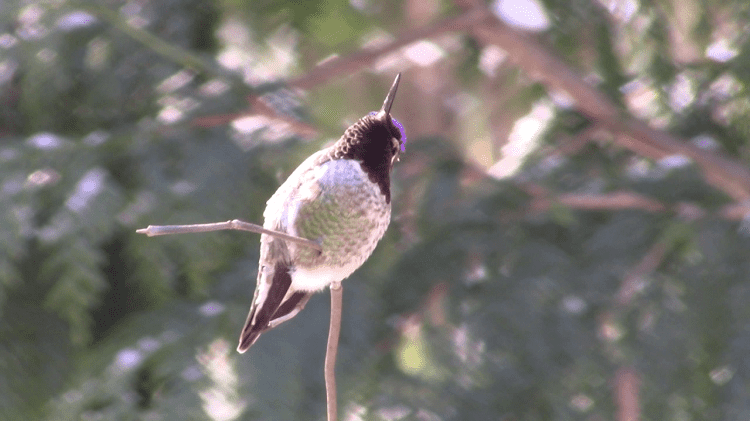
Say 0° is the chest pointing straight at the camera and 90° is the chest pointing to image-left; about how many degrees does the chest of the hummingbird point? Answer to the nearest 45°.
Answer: approximately 315°

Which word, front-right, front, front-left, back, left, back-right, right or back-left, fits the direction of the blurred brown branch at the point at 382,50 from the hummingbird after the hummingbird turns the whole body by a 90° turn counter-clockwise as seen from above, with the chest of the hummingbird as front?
front-left

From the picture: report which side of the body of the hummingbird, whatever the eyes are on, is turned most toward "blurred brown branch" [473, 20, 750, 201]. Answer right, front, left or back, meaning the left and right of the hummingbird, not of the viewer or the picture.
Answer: left
